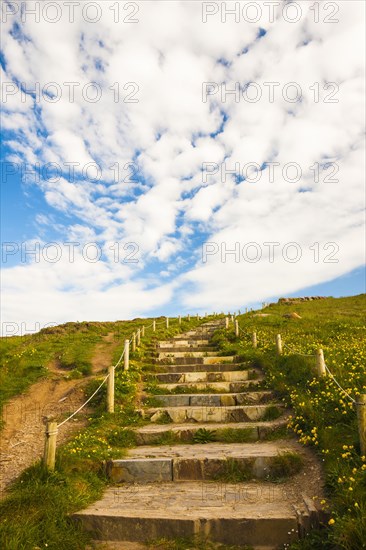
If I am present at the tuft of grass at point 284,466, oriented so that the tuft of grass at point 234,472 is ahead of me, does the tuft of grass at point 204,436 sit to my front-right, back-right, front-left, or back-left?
front-right

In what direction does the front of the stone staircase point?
toward the camera

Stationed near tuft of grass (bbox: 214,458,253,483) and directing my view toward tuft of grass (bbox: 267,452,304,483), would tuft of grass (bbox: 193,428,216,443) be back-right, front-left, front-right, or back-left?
back-left
